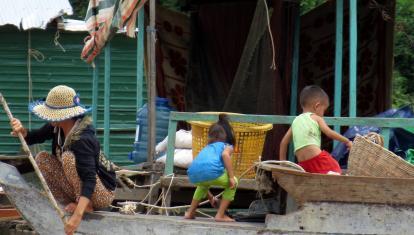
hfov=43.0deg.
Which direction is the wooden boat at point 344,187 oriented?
to the viewer's left

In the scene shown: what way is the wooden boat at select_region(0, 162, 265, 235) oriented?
to the viewer's left

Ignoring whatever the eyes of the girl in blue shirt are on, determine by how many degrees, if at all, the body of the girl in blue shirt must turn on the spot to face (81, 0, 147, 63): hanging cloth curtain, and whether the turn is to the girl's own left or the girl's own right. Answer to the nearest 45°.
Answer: approximately 90° to the girl's own left

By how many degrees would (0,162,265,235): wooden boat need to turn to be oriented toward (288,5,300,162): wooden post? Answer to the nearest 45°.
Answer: approximately 135° to its right

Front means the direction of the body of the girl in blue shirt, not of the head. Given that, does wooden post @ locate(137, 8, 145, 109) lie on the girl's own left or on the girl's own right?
on the girl's own left

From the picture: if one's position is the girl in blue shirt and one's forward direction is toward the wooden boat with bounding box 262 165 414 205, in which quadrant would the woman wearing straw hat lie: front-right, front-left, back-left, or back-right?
back-right
